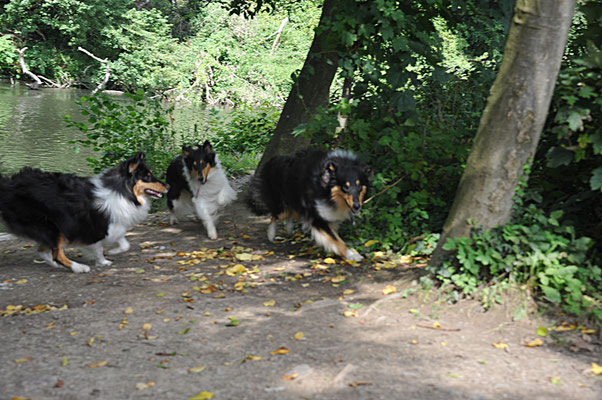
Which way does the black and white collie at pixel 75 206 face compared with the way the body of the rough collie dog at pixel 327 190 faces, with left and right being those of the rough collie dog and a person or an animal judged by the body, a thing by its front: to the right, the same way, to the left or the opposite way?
to the left

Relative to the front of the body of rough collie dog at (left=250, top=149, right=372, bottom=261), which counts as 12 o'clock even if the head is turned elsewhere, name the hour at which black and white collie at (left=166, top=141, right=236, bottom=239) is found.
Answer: The black and white collie is roughly at 6 o'clock from the rough collie dog.

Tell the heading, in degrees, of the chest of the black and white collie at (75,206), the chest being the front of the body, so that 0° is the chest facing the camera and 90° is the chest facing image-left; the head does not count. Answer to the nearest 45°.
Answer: approximately 270°

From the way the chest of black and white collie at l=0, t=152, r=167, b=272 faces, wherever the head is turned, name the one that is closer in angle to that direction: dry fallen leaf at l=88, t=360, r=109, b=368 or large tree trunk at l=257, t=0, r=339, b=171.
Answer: the large tree trunk

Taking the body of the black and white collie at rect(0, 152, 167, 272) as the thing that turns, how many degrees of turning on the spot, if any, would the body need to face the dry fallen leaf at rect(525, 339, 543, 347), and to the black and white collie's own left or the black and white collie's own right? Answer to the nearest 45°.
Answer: approximately 45° to the black and white collie's own right

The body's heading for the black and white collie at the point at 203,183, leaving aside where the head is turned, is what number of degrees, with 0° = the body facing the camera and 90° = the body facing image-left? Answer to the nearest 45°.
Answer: approximately 315°

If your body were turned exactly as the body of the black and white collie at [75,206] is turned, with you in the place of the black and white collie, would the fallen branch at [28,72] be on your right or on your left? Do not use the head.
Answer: on your left

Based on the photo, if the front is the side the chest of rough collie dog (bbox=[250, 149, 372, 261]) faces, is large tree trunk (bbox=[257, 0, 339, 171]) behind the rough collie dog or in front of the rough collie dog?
behind
